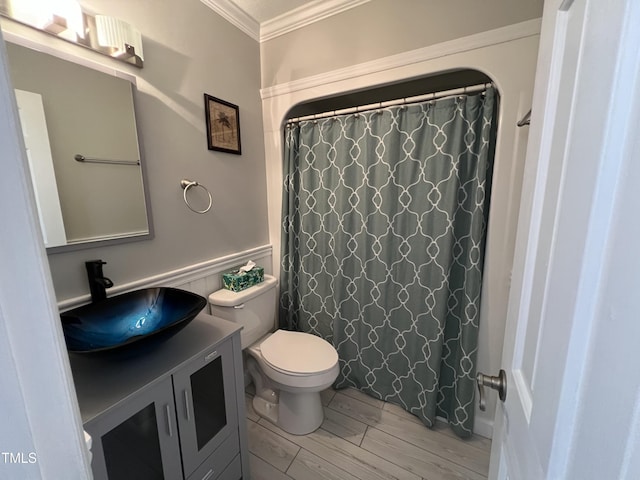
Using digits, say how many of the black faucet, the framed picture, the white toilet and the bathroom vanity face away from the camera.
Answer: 0

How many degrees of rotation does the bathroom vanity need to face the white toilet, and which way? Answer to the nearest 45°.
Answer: approximately 90° to its left

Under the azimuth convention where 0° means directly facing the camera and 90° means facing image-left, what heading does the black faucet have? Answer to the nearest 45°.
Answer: approximately 315°

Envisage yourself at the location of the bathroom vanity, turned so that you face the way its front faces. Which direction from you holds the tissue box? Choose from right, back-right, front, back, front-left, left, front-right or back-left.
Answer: left

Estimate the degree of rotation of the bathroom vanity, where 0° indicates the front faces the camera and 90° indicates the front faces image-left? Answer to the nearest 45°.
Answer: approximately 315°

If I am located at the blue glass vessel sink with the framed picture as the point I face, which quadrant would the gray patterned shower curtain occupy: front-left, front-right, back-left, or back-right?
front-right

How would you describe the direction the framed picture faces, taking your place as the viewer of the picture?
facing the viewer and to the right of the viewer

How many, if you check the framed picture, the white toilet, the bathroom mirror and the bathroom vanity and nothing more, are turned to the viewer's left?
0

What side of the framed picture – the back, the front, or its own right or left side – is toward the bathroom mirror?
right

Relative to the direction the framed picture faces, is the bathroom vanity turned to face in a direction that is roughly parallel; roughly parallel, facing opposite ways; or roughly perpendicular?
roughly parallel

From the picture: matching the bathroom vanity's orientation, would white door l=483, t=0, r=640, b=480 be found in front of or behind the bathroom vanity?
in front

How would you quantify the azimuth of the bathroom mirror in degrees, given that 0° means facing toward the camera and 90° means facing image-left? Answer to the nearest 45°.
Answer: approximately 315°

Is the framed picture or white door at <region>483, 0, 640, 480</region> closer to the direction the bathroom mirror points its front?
the white door

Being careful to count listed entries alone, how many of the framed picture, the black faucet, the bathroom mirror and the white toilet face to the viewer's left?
0
